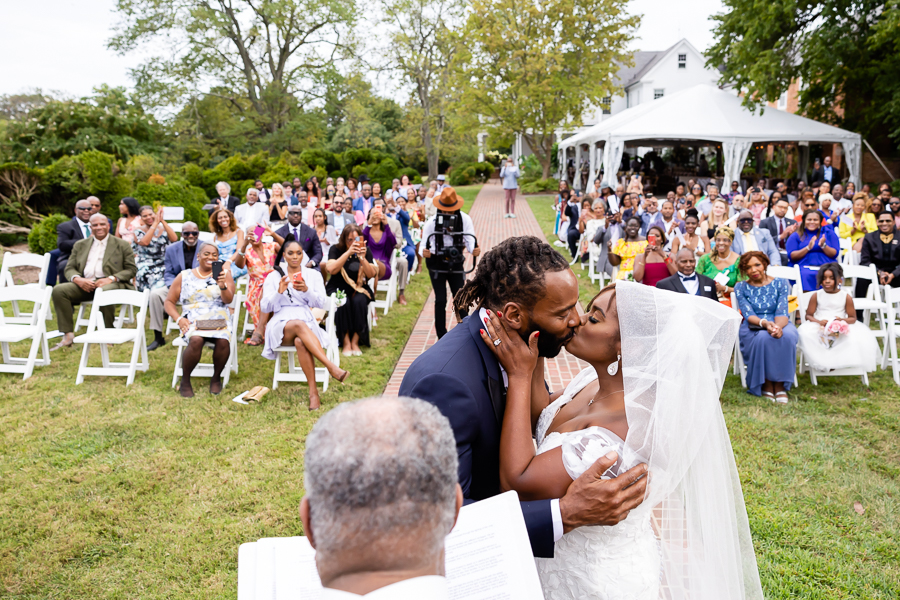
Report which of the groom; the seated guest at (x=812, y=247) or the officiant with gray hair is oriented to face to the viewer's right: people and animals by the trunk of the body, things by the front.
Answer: the groom

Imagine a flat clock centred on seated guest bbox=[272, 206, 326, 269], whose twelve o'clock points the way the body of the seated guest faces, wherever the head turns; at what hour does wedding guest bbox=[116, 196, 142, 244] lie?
The wedding guest is roughly at 4 o'clock from the seated guest.

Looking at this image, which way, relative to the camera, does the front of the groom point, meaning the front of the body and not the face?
to the viewer's right

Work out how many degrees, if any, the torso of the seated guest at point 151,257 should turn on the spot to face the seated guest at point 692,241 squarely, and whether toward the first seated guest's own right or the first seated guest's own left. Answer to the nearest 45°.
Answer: approximately 45° to the first seated guest's own left

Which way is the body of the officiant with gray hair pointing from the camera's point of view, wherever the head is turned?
away from the camera

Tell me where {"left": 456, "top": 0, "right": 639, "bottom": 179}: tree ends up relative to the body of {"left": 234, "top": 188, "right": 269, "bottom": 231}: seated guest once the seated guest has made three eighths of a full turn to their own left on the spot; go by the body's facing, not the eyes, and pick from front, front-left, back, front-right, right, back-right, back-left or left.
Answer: front

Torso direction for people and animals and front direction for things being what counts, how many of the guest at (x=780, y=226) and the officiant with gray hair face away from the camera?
1

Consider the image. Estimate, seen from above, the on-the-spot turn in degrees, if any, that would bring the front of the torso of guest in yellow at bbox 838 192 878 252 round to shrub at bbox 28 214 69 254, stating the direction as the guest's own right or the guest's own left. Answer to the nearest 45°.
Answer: approximately 45° to the guest's own right

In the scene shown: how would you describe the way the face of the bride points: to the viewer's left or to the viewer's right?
to the viewer's left
